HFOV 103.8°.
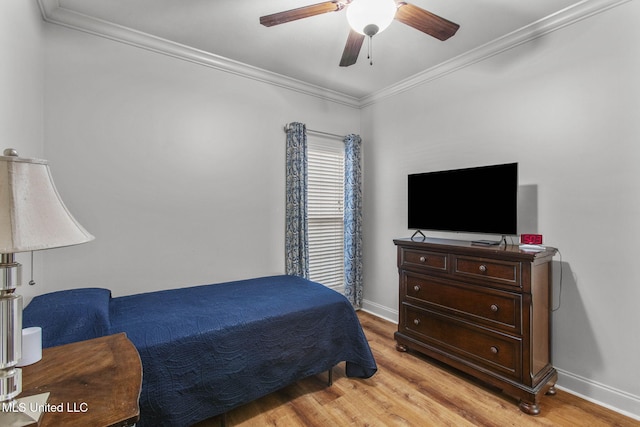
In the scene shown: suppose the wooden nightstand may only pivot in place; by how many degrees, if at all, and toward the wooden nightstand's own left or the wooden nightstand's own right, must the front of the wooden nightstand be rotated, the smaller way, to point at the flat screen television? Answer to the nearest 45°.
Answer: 0° — it already faces it

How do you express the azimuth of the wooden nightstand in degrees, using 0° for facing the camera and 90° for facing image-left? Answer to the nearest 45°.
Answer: approximately 270°

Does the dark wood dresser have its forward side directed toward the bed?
yes

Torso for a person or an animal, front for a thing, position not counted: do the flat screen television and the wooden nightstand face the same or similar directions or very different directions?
very different directions

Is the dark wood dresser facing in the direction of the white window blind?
no

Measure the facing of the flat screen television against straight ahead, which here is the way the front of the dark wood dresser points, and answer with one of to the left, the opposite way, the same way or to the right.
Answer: the same way

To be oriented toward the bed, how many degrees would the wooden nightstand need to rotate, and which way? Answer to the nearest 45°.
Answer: approximately 45° to its left

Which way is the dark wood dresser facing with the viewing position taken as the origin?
facing the viewer and to the left of the viewer

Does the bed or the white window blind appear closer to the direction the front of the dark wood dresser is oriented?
the bed

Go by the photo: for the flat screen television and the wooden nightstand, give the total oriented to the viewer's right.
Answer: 1

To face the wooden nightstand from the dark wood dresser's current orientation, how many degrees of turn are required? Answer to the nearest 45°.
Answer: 0° — it already faces it

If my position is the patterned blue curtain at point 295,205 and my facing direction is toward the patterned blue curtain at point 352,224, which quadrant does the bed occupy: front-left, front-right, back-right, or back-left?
back-right

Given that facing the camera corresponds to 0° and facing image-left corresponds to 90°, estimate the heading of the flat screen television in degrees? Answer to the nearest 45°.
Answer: approximately 45°
